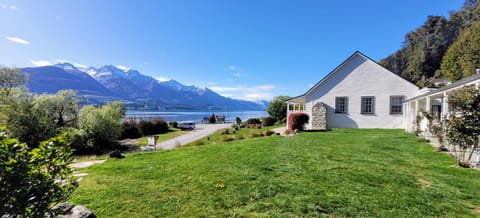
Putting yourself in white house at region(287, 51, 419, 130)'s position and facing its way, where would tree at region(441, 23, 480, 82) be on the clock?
The tree is roughly at 4 o'clock from the white house.

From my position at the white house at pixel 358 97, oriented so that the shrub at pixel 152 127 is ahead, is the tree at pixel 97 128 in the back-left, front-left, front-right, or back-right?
front-left

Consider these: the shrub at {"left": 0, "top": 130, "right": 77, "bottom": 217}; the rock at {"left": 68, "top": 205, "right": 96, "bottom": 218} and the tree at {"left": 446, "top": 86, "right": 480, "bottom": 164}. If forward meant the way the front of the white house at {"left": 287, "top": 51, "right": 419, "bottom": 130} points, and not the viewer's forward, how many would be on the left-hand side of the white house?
3

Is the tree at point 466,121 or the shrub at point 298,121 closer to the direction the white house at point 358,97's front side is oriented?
the shrub

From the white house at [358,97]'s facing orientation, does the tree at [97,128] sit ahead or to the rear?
ahead

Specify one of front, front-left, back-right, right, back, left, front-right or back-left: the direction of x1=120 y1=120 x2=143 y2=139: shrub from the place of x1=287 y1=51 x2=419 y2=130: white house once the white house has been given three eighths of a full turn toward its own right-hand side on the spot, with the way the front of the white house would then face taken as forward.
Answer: back-left

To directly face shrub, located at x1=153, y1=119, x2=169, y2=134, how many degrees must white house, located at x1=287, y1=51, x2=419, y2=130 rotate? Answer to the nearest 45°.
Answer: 0° — it already faces it

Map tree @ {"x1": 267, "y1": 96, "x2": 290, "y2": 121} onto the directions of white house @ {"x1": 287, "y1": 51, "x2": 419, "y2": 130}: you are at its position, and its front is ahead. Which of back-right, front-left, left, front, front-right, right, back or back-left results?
front-right

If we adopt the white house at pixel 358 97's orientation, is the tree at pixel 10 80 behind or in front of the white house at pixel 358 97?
in front

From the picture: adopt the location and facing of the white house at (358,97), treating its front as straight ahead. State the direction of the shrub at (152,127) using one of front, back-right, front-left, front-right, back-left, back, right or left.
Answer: front

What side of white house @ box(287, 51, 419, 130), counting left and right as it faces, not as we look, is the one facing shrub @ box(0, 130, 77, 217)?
left

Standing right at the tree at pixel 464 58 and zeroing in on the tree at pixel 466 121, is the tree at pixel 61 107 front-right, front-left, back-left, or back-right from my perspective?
front-right

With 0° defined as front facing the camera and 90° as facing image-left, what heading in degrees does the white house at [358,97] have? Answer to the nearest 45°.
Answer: approximately 90°
